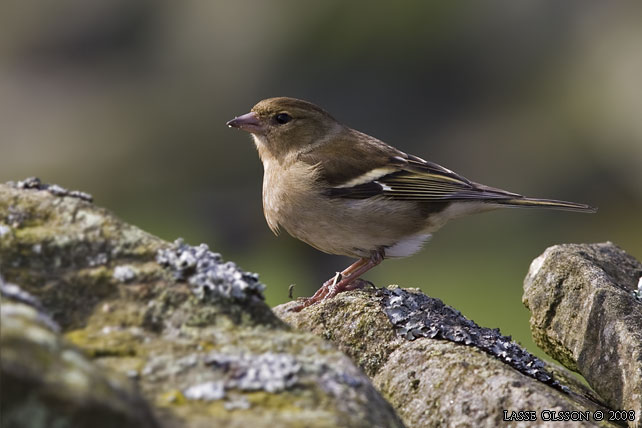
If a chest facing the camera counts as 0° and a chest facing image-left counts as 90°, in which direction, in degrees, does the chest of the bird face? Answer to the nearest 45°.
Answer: approximately 90°

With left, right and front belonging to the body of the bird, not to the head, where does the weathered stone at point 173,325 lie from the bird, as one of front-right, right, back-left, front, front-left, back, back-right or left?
left
